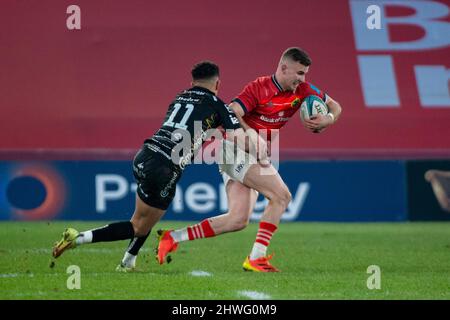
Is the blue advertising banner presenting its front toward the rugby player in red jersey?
yes

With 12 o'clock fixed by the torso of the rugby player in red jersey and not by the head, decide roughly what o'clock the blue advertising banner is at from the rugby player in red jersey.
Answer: The blue advertising banner is roughly at 7 o'clock from the rugby player in red jersey.

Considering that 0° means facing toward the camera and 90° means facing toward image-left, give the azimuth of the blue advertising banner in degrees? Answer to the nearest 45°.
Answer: approximately 0°

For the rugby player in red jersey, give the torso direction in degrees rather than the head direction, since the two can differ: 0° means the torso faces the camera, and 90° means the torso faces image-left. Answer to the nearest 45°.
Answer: approximately 315°
